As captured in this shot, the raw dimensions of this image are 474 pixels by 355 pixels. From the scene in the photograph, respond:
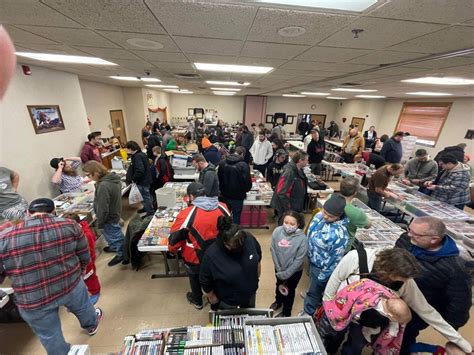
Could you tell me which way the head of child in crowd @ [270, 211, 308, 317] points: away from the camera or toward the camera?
toward the camera

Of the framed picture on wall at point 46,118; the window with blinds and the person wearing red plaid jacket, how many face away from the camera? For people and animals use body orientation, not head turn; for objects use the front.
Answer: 1

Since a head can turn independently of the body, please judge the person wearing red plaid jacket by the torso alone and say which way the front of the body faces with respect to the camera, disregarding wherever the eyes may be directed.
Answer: away from the camera

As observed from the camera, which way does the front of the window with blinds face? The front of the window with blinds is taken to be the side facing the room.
facing the viewer and to the left of the viewer

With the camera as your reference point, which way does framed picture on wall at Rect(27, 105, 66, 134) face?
facing the viewer and to the right of the viewer

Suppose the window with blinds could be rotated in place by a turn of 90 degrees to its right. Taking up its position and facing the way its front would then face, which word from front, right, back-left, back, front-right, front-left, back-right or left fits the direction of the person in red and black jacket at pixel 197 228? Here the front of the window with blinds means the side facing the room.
back-left

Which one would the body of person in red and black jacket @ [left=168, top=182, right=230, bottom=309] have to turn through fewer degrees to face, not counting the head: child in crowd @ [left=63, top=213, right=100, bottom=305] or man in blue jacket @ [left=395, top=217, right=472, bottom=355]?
the child in crowd

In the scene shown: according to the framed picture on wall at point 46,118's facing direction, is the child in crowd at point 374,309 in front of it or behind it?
in front

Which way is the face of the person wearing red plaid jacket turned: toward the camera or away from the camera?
away from the camera

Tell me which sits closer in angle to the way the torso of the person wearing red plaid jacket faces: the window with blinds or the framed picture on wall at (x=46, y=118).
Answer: the framed picture on wall

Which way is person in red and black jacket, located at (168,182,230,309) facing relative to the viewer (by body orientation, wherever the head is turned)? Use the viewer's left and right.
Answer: facing away from the viewer and to the left of the viewer

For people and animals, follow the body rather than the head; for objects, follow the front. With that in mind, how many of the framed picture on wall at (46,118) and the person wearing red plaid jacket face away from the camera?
1

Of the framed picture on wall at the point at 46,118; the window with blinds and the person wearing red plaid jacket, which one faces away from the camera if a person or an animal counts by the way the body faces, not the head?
the person wearing red plaid jacket

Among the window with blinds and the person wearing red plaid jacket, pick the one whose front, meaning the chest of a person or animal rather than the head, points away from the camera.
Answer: the person wearing red plaid jacket

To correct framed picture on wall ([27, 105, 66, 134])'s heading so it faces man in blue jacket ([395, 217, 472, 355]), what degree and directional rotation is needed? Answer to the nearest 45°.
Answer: approximately 45° to its right

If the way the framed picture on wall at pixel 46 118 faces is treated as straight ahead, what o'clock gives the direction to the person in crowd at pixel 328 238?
The person in crowd is roughly at 1 o'clock from the framed picture on wall.
